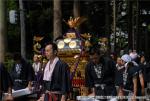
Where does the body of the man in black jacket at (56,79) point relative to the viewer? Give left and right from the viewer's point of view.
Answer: facing the viewer and to the left of the viewer

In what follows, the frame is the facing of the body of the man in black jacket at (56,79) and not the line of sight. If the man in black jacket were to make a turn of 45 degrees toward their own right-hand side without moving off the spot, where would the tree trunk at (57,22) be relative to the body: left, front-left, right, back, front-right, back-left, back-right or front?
right

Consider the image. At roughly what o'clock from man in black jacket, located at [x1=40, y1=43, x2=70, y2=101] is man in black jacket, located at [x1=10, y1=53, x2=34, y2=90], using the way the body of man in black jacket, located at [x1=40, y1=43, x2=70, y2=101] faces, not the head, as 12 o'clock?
man in black jacket, located at [x1=10, y1=53, x2=34, y2=90] is roughly at 4 o'clock from man in black jacket, located at [x1=40, y1=43, x2=70, y2=101].
